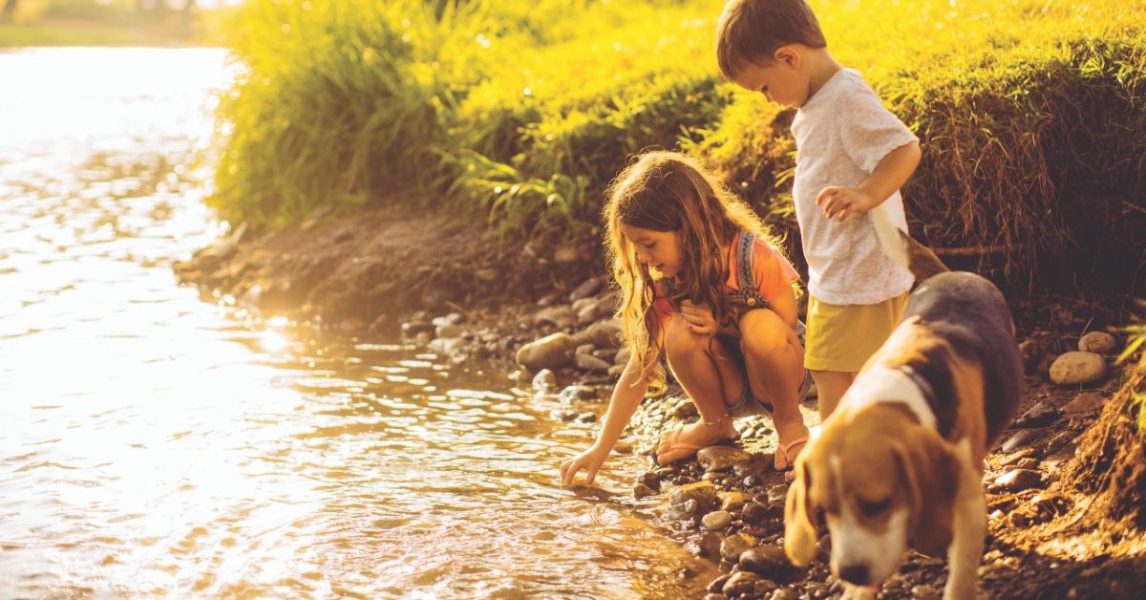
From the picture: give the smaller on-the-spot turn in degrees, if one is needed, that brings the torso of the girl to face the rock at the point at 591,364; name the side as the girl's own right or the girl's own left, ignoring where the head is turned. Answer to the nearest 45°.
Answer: approximately 135° to the girl's own right

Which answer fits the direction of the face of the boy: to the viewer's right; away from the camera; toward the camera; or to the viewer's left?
to the viewer's left

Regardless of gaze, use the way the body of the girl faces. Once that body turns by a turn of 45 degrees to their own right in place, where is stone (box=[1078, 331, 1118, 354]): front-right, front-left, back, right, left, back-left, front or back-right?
back

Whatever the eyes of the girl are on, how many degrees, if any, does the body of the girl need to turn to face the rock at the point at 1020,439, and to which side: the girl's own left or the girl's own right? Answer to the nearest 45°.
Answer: approximately 135° to the girl's own left

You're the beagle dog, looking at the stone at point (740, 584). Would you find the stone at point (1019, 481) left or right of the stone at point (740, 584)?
right

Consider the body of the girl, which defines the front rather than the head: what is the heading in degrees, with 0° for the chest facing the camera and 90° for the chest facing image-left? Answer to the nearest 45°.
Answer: approximately 45°

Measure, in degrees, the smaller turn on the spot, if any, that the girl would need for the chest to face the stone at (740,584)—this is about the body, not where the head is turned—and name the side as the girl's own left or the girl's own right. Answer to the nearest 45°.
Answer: approximately 45° to the girl's own left

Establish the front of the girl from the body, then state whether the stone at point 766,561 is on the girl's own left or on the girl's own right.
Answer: on the girl's own left

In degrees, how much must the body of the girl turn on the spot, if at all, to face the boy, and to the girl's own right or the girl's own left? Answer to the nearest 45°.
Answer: approximately 90° to the girl's own left
